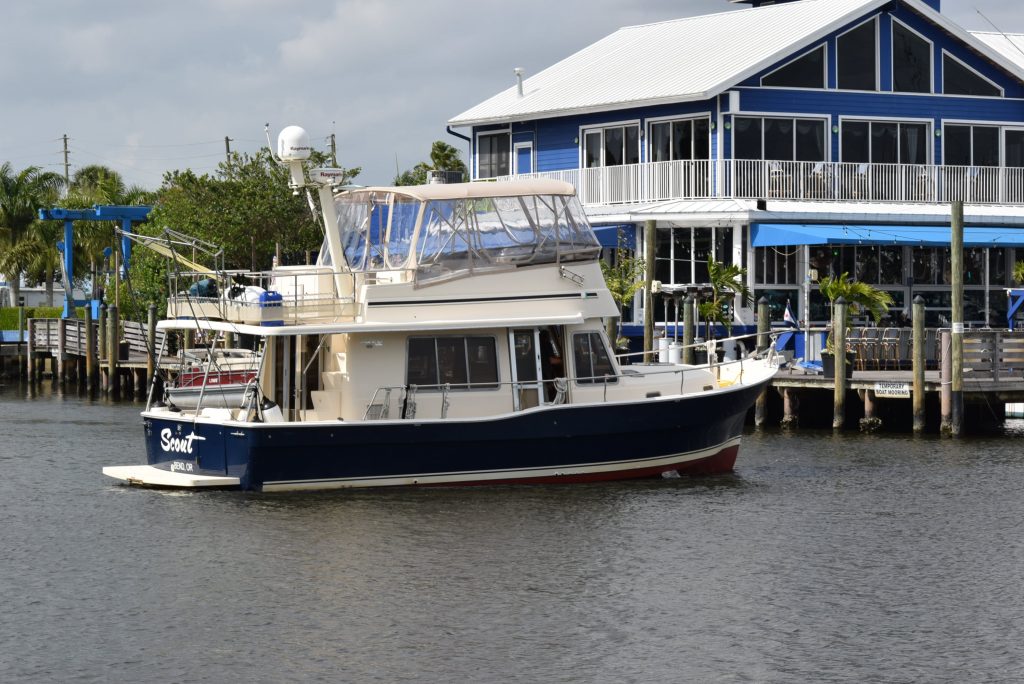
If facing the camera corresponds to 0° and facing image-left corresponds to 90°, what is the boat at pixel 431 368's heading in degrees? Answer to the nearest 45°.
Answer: approximately 225°

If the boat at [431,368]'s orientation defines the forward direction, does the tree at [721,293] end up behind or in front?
in front

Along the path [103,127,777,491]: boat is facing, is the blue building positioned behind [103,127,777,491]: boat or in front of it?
in front

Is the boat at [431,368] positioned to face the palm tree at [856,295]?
yes

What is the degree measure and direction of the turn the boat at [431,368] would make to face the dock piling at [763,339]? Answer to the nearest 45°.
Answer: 0° — it already faces it

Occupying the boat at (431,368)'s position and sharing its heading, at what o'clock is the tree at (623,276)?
The tree is roughly at 11 o'clock from the boat.
